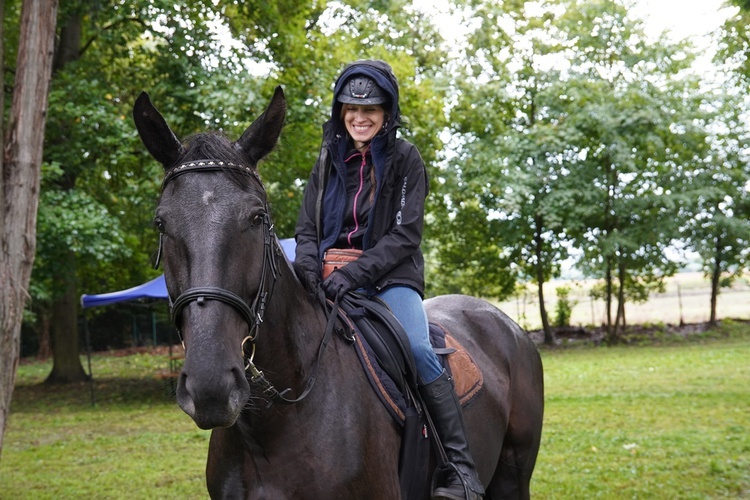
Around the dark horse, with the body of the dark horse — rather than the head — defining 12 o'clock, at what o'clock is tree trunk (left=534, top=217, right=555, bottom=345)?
The tree trunk is roughly at 5 o'clock from the dark horse.

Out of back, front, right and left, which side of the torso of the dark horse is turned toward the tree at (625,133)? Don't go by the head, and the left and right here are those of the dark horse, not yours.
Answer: back

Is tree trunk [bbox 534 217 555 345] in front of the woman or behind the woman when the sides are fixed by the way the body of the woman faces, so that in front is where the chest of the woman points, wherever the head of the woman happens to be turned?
behind

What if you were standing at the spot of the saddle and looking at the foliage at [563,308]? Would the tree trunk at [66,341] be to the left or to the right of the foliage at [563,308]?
left

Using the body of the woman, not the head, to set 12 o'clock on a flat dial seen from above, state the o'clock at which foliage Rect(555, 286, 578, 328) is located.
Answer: The foliage is roughly at 5 o'clock from the woman.

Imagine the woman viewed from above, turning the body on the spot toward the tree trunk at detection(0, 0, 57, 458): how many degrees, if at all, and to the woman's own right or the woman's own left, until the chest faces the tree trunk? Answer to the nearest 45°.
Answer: approximately 90° to the woman's own right

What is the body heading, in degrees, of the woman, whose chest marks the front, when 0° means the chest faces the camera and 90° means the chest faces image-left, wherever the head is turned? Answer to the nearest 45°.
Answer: approximately 45°

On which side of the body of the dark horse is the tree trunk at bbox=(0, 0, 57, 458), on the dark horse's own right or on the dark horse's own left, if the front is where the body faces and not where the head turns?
on the dark horse's own right

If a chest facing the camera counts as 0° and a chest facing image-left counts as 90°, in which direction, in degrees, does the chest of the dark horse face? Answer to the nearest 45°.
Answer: approximately 45°
